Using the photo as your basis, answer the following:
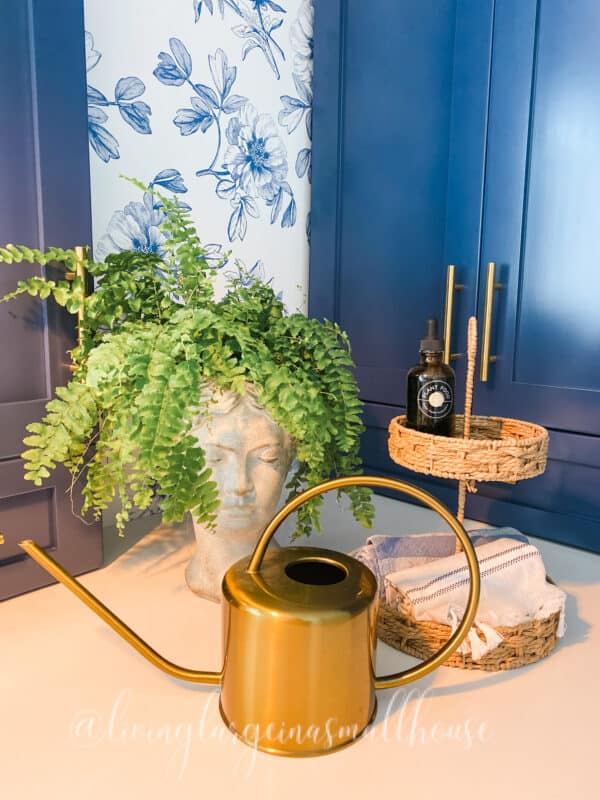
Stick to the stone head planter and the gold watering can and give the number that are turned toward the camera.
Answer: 1

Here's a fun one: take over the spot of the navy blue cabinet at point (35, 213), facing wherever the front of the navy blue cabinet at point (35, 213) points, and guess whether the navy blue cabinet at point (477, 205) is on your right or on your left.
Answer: on your left

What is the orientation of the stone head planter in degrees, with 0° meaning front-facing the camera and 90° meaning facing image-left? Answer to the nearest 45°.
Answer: approximately 0°

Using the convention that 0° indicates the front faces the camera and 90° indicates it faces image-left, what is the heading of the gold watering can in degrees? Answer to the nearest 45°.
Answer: approximately 90°
